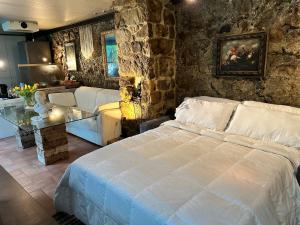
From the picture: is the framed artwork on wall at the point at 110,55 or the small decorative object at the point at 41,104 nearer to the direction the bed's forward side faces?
the small decorative object

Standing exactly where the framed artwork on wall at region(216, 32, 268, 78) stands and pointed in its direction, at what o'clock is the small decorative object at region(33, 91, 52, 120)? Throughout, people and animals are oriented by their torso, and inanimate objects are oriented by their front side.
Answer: The small decorative object is roughly at 1 o'clock from the framed artwork on wall.

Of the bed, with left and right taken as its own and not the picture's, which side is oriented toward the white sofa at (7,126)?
right

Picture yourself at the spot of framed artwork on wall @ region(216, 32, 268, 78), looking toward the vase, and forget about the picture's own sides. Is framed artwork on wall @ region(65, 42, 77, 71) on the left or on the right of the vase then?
right

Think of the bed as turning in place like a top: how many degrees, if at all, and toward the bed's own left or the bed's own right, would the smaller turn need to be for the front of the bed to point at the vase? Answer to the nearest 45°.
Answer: approximately 90° to the bed's own right

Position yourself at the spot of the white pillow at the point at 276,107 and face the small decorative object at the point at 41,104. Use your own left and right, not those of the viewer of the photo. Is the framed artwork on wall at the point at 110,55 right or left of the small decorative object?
right

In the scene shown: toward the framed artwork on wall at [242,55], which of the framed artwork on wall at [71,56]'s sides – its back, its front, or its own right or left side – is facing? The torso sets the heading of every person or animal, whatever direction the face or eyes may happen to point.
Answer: left

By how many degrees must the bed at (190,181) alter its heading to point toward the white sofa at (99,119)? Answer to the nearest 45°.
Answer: approximately 90° to its right

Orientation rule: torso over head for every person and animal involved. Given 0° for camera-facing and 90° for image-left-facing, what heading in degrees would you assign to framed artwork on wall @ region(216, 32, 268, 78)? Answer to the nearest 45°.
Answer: approximately 45°

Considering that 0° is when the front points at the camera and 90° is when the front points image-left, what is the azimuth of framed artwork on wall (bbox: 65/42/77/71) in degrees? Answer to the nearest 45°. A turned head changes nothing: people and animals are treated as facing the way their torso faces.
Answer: approximately 45°

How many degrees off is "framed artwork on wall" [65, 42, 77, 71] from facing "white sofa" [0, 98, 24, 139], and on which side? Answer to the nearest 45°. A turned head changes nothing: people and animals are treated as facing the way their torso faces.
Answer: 0° — it already faces it
